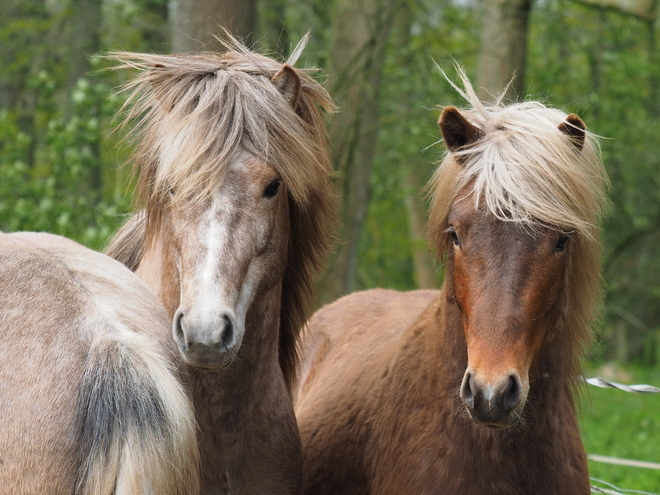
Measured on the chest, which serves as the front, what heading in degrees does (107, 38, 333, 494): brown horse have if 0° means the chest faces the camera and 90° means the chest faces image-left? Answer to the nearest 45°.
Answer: approximately 0°

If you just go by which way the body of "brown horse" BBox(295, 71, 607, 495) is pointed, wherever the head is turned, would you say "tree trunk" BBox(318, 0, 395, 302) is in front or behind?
behind

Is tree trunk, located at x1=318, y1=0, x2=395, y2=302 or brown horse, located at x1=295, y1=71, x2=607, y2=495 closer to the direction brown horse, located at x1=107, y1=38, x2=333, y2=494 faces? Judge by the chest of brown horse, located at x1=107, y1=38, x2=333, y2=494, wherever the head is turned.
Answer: the brown horse

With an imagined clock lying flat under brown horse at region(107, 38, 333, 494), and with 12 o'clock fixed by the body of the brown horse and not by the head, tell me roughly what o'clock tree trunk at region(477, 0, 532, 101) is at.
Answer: The tree trunk is roughly at 7 o'clock from the brown horse.

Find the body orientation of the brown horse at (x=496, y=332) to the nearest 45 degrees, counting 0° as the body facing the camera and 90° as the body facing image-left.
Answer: approximately 315°

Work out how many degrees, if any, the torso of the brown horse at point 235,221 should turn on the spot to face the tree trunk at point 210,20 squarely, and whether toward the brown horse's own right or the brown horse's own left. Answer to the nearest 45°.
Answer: approximately 180°

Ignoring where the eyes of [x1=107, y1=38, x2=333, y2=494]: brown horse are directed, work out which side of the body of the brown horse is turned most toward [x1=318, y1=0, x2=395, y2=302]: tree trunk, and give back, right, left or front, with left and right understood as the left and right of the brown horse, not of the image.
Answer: back

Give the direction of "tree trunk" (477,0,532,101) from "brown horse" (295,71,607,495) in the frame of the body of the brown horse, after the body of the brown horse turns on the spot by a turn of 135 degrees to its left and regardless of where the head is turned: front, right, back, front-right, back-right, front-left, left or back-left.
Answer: front

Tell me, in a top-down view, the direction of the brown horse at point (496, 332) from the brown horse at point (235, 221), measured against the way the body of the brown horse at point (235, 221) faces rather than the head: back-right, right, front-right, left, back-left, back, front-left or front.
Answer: left

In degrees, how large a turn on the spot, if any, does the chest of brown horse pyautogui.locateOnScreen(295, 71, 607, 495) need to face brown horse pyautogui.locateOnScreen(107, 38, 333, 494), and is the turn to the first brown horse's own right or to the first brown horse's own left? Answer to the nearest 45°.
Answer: approximately 135° to the first brown horse's own right

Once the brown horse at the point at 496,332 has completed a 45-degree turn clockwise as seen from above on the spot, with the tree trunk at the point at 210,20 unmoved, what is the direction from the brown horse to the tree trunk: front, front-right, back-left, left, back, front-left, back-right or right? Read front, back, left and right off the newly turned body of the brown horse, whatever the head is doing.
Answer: back-right
